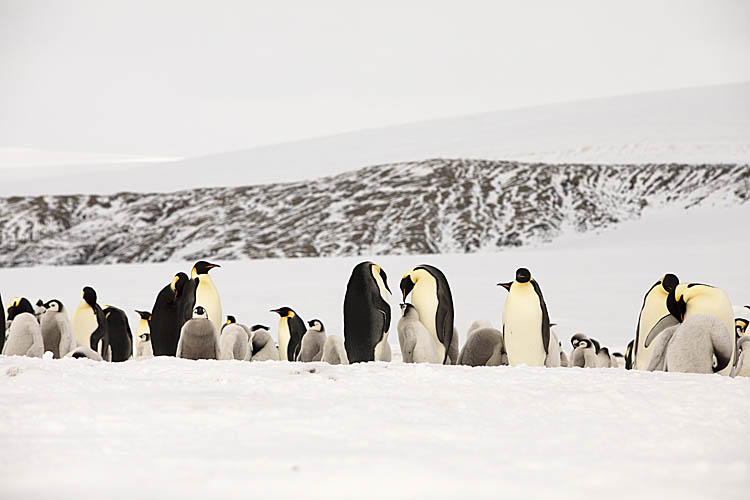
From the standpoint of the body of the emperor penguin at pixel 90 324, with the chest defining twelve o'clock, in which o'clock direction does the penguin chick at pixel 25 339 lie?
The penguin chick is roughly at 1 o'clock from the emperor penguin.

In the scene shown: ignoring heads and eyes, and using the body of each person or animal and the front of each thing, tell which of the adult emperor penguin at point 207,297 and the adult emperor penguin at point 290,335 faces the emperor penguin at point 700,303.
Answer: the adult emperor penguin at point 207,297

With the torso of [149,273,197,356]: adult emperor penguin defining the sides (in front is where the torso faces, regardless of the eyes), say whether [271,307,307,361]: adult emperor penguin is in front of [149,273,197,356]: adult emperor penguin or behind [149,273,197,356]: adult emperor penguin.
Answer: in front

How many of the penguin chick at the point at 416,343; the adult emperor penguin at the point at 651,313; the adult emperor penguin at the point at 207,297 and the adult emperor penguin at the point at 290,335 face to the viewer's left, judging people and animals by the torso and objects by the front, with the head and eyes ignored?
2

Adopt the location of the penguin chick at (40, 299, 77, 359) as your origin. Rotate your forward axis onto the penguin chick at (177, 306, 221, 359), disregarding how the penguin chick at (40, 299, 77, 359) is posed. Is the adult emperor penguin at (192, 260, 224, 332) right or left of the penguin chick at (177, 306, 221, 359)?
left

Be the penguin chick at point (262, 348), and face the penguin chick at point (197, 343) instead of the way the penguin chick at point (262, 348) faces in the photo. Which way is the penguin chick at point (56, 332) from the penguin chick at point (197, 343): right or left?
right

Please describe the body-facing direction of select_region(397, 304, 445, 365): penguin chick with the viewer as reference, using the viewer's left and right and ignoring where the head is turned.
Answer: facing to the left of the viewer

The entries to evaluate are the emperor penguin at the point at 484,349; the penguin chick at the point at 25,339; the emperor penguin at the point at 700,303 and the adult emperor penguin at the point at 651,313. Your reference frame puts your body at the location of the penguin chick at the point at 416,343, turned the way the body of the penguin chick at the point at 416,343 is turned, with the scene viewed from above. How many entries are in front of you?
1

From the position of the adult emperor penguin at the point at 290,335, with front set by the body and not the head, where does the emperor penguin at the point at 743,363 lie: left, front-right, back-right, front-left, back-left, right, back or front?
back-left

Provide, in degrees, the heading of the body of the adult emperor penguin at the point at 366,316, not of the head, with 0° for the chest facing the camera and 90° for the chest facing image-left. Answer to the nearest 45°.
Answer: approximately 225°

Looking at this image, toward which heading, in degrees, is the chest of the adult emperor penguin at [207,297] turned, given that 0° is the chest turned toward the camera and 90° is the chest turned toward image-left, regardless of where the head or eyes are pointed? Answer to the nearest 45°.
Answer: approximately 315°

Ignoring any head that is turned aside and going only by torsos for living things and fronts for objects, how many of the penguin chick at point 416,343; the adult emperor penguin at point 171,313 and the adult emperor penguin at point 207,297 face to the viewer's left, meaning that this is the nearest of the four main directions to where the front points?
1
